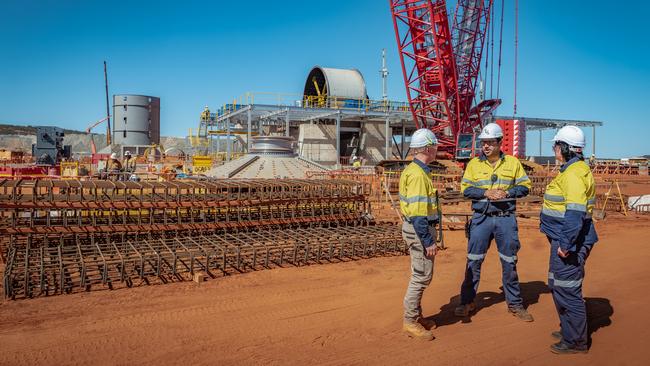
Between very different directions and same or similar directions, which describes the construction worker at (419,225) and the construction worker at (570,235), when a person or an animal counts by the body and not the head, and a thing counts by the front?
very different directions

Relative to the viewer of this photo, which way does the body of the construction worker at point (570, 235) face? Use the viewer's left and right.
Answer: facing to the left of the viewer

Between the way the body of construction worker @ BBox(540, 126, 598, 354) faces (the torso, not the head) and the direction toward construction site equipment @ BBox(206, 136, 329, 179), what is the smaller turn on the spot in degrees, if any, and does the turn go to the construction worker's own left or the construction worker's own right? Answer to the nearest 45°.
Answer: approximately 45° to the construction worker's own right

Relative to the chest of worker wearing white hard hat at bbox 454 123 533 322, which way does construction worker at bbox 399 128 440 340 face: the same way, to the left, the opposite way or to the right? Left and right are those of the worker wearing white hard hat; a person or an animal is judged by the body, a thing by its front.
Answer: to the left

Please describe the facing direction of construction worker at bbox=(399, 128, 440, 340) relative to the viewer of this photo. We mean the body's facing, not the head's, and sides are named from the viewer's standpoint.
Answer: facing to the right of the viewer

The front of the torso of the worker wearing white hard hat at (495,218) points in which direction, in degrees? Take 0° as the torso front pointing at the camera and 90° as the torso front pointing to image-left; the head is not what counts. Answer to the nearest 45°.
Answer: approximately 0°

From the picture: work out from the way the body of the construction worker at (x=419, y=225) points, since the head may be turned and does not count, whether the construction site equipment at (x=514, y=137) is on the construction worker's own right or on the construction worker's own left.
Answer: on the construction worker's own left

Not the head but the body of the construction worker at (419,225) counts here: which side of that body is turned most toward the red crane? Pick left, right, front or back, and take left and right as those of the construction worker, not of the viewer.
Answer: left

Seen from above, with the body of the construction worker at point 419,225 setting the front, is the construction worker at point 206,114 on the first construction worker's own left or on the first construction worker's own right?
on the first construction worker's own left

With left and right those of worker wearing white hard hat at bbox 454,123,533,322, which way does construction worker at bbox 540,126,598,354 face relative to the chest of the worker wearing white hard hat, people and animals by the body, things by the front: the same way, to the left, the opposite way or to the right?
to the right

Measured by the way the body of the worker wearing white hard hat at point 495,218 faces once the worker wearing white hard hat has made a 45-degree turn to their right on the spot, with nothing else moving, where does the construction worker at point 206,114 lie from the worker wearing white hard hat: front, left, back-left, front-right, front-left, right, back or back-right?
right
